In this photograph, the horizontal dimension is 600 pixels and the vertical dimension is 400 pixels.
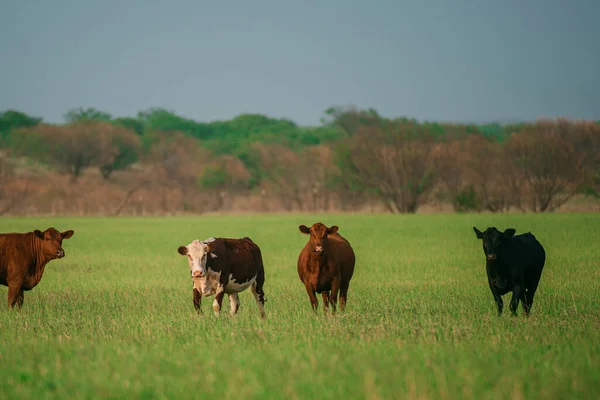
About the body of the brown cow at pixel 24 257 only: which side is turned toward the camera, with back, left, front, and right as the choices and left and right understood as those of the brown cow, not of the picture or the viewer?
right

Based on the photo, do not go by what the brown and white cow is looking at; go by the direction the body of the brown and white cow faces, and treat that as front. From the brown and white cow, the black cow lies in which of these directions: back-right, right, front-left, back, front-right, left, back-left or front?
back-left

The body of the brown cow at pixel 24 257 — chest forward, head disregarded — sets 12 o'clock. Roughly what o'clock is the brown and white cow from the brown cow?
The brown and white cow is roughly at 1 o'clock from the brown cow.

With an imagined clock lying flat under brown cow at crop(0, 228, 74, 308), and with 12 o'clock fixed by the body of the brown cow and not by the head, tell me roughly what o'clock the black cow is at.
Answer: The black cow is roughly at 1 o'clock from the brown cow.

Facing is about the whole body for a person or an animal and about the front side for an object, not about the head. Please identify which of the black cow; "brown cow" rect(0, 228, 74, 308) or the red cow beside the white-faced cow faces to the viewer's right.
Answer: the brown cow

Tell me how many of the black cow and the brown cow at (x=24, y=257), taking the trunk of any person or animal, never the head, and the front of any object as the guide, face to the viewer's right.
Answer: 1

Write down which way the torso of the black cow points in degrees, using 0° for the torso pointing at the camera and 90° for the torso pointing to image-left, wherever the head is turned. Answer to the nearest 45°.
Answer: approximately 45°

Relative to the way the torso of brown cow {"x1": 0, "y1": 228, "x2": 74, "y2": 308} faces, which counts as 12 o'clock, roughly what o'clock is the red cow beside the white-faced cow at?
The red cow beside the white-faced cow is roughly at 1 o'clock from the brown cow.
